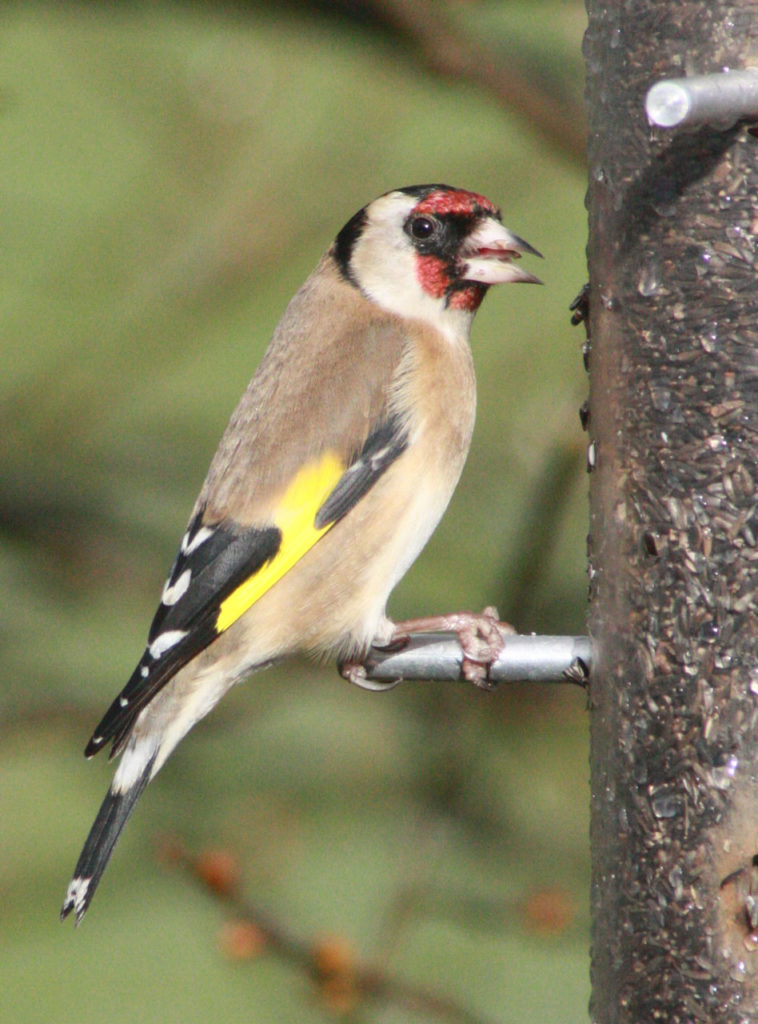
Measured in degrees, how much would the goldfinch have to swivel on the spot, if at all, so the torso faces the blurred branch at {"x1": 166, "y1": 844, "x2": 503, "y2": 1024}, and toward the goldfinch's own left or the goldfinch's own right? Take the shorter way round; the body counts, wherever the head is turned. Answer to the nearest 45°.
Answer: approximately 90° to the goldfinch's own left

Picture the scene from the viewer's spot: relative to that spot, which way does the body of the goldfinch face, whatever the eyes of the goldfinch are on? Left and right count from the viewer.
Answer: facing to the right of the viewer
